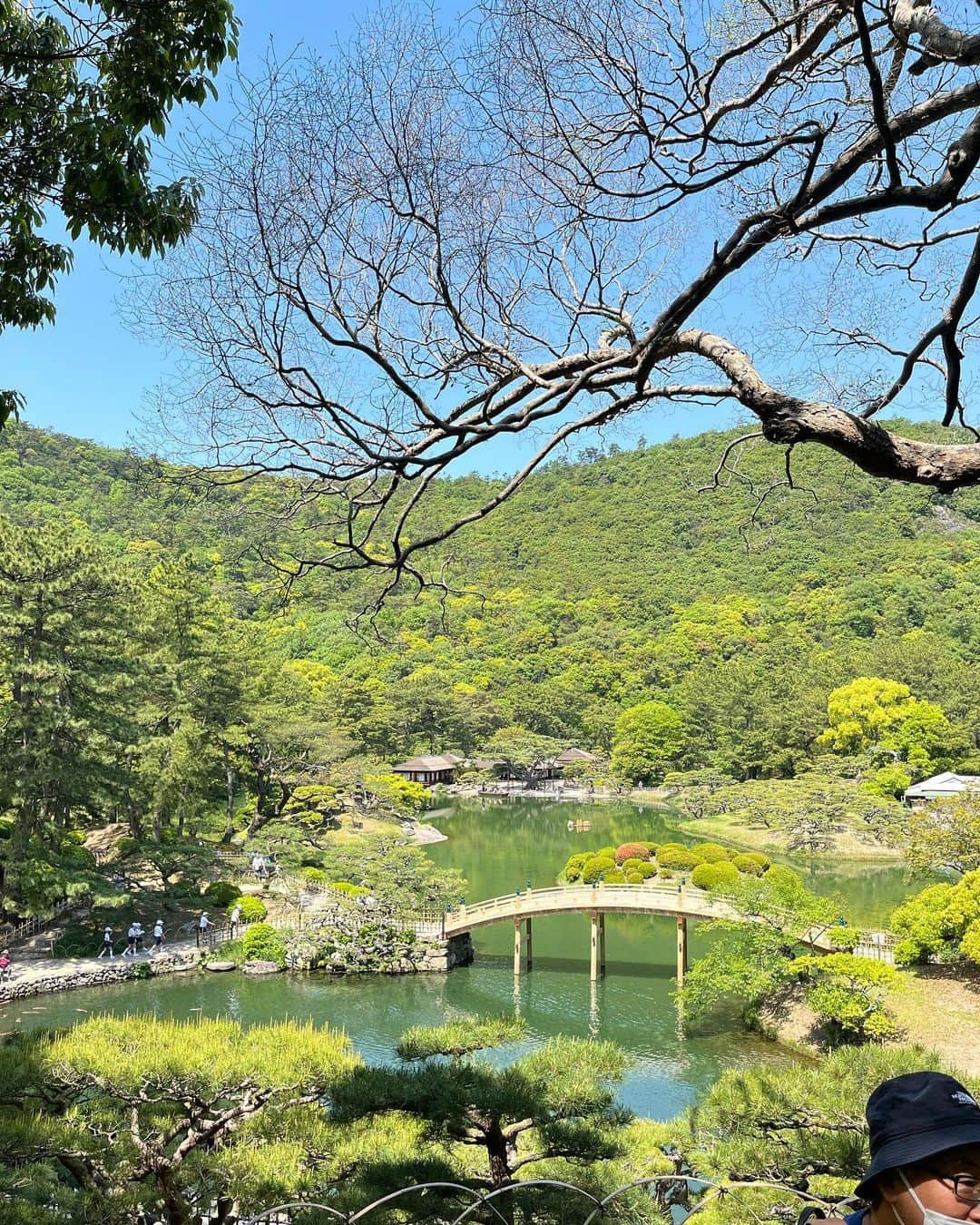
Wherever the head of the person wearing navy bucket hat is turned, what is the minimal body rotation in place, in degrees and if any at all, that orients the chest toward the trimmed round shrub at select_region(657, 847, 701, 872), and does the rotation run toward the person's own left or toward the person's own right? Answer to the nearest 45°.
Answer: approximately 135° to the person's own left

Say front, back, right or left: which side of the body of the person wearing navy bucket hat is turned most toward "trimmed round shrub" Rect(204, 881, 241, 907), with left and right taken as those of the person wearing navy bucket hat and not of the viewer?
back

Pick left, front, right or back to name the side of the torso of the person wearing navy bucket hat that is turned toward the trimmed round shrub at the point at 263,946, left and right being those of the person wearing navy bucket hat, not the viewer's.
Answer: back

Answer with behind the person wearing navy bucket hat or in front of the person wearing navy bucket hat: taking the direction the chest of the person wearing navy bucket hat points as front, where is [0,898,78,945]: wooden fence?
behind

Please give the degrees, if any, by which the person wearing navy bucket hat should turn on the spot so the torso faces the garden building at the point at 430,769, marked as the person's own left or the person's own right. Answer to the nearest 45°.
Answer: approximately 180°

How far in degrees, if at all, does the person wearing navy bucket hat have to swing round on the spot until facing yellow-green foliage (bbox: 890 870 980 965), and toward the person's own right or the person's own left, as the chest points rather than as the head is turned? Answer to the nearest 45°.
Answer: approximately 135° to the person's own left

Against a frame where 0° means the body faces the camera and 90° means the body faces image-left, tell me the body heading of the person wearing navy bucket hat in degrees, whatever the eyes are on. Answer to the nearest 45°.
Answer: approximately 315°

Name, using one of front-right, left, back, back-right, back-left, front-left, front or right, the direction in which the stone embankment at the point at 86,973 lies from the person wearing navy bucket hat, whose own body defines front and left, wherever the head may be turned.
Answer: back

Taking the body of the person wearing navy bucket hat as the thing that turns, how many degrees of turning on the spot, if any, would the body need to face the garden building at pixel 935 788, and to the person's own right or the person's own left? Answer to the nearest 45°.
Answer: approximately 135° to the person's own left

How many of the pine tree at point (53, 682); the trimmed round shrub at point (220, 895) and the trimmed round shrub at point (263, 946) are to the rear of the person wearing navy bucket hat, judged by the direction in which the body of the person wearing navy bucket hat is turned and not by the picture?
3

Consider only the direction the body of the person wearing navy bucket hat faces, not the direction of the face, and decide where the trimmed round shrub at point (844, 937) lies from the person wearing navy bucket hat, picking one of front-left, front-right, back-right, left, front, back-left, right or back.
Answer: back-left

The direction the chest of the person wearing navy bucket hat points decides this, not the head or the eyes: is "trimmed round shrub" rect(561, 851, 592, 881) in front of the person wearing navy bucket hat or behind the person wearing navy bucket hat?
behind

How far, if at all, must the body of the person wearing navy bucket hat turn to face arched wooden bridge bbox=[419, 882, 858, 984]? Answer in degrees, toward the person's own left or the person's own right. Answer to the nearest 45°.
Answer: approximately 135° to the person's own left
